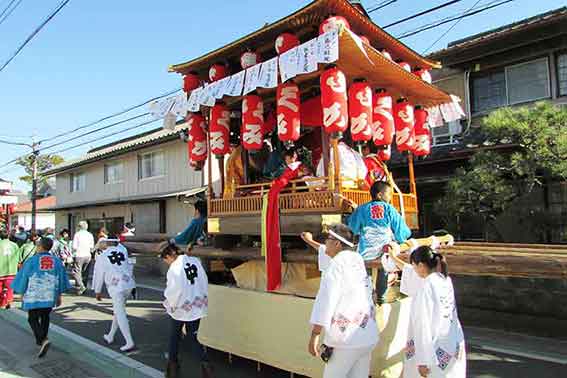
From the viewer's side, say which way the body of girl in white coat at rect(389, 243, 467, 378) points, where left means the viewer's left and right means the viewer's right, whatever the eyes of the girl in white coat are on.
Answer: facing away from the viewer and to the left of the viewer

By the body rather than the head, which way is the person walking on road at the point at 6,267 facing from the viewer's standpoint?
away from the camera

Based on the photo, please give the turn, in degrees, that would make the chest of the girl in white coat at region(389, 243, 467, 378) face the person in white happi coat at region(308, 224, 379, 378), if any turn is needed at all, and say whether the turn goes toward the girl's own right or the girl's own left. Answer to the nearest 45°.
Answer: approximately 45° to the girl's own left

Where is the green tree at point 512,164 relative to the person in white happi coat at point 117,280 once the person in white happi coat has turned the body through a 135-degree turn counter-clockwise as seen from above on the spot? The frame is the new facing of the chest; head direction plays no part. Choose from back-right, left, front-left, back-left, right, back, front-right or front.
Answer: left

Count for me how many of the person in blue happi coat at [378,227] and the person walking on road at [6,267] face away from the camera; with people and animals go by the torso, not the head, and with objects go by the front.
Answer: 2

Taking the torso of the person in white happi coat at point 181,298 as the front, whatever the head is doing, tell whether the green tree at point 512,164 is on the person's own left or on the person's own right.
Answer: on the person's own right

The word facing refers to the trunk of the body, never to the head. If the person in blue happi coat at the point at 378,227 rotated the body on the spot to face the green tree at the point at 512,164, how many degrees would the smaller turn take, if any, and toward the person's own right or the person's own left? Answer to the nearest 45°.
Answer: approximately 45° to the person's own right

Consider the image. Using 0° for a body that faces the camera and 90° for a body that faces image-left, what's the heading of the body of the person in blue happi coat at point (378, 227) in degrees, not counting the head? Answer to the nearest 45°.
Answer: approximately 180°
